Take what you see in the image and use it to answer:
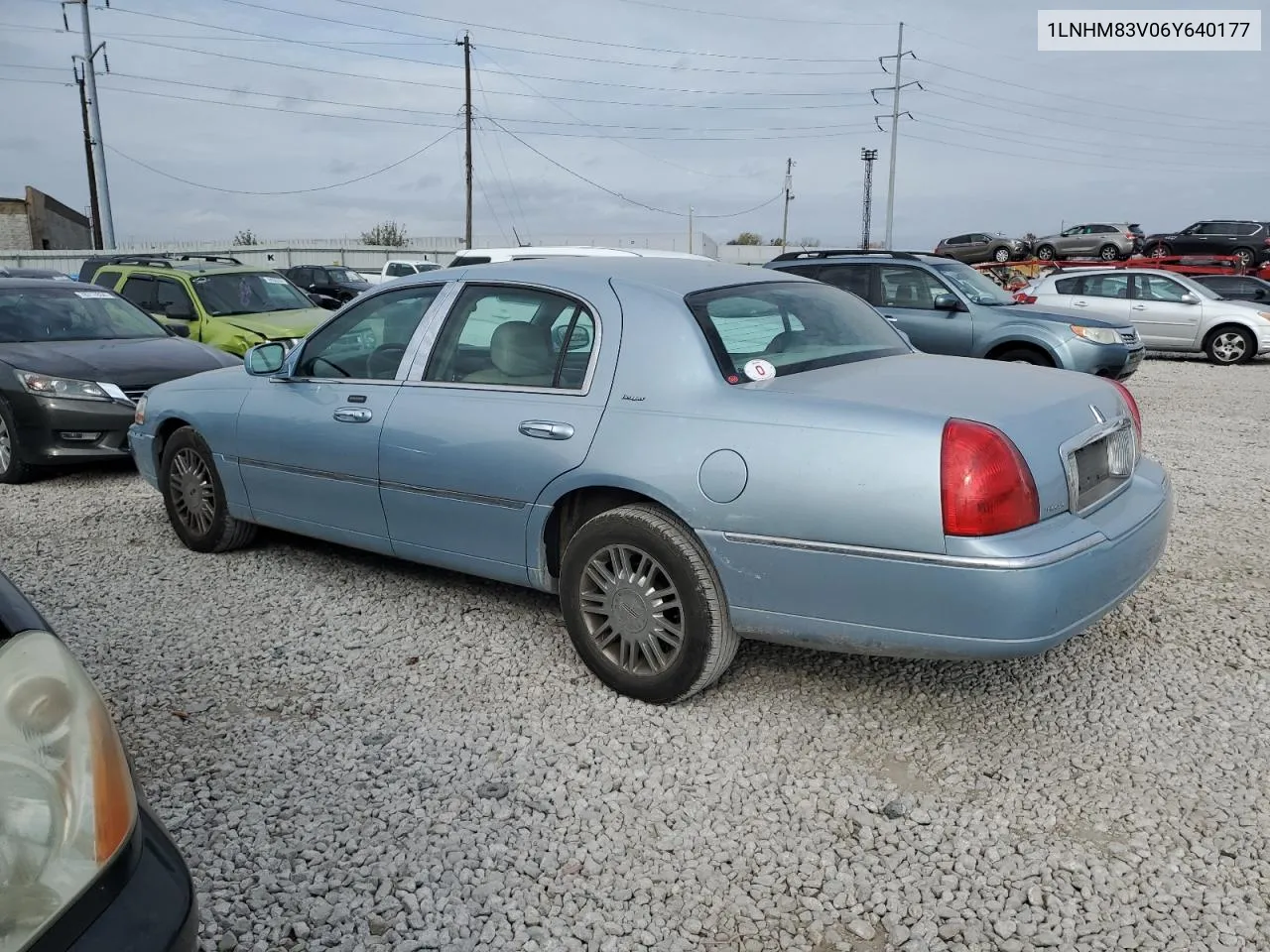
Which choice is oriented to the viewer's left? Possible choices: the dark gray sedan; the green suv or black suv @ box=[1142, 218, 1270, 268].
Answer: the black suv

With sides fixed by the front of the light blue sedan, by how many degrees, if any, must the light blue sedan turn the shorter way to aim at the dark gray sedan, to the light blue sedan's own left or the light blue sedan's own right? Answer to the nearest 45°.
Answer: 0° — it already faces it

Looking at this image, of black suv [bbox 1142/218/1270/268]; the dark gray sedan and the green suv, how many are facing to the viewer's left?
1

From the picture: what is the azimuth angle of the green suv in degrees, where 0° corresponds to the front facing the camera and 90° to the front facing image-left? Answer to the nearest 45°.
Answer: approximately 315°

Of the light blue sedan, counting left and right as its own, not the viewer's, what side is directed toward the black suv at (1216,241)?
right

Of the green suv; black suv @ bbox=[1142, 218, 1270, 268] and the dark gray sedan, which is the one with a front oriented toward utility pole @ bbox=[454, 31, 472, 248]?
the black suv

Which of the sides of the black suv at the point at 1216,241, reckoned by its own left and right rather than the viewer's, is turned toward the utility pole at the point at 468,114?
front

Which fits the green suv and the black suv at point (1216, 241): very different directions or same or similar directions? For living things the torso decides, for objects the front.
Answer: very different directions

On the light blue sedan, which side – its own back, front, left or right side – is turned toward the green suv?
front

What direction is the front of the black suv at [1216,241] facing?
to the viewer's left

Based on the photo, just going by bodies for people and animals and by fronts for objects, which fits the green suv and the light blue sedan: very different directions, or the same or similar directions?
very different directions

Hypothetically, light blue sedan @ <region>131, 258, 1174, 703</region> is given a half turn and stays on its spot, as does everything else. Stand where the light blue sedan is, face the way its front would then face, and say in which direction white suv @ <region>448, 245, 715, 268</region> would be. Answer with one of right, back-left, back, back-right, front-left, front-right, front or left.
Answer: back-left

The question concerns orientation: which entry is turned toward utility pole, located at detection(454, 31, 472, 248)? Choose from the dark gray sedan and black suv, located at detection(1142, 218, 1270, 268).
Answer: the black suv
